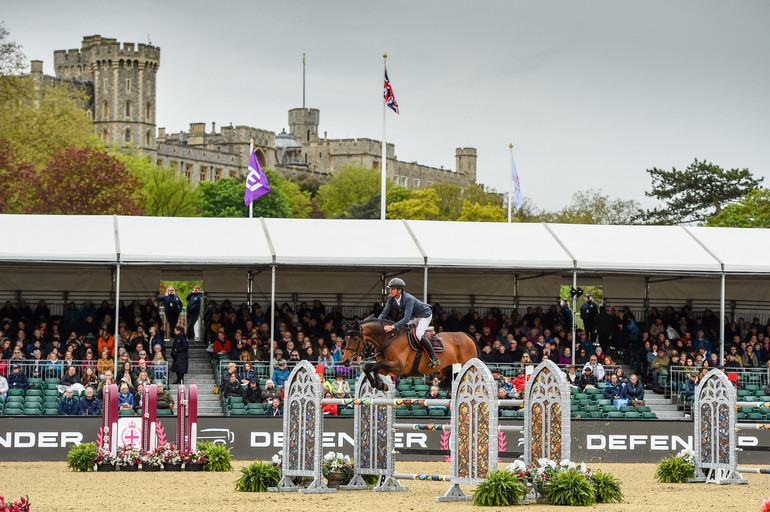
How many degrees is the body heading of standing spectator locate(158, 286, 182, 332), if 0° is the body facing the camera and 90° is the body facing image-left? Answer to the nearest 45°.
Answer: approximately 0°

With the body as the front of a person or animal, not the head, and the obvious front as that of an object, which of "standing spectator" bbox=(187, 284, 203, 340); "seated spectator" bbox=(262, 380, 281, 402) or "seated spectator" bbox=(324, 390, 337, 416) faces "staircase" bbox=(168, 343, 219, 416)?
the standing spectator

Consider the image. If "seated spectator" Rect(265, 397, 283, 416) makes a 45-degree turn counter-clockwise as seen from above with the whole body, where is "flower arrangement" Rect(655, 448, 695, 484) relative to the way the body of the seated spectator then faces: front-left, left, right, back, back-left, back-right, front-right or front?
front

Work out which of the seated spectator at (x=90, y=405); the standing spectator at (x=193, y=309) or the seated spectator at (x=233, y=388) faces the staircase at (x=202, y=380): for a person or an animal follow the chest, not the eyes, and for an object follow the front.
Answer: the standing spectator

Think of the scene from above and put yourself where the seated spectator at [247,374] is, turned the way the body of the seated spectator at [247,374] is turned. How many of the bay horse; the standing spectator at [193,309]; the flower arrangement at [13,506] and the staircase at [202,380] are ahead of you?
2

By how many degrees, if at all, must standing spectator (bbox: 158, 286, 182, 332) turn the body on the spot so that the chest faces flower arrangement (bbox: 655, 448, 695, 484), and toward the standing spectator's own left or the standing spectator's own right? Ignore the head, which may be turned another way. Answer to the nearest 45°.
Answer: approximately 45° to the standing spectator's own left

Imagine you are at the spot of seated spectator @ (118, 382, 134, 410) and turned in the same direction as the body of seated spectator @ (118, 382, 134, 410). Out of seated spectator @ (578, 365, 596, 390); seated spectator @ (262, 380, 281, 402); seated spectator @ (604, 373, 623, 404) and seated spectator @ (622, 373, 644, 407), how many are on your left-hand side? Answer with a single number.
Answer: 4

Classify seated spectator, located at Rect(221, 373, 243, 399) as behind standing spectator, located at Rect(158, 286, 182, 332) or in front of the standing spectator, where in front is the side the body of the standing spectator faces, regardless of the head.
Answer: in front

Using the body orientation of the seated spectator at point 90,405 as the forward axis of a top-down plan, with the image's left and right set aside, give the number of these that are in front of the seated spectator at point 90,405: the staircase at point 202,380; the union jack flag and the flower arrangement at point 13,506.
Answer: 1

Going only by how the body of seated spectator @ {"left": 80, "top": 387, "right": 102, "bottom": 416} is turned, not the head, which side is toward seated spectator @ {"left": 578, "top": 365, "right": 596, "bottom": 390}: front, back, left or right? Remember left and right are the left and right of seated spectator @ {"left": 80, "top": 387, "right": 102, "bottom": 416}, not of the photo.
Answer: left

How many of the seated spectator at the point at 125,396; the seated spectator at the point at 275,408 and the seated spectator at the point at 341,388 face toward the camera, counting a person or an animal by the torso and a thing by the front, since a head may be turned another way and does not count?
3
